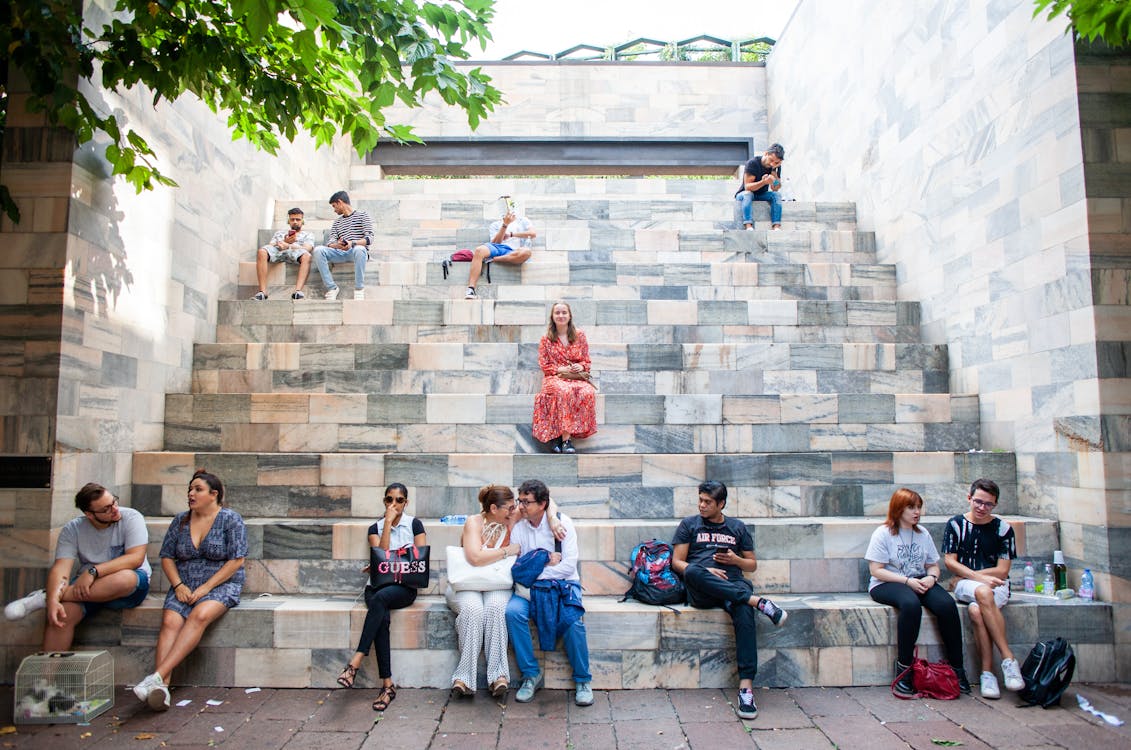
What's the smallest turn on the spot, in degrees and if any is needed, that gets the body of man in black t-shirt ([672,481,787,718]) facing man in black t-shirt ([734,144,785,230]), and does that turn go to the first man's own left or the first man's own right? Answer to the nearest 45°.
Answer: approximately 180°

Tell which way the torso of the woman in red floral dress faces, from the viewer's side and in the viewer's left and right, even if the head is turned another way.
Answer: facing the viewer

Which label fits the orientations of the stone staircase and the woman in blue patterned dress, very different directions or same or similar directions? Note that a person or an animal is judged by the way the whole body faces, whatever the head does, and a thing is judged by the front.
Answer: same or similar directions

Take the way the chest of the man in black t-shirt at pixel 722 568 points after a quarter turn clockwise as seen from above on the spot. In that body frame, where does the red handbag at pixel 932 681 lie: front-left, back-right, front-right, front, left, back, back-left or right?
back

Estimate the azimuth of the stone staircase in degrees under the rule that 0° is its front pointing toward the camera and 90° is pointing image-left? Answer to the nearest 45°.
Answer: approximately 0°

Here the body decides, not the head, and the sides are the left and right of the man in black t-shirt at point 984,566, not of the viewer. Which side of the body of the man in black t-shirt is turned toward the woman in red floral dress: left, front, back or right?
right

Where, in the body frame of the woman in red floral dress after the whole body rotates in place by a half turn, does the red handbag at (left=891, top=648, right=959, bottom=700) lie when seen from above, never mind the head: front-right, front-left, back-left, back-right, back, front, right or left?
back-right

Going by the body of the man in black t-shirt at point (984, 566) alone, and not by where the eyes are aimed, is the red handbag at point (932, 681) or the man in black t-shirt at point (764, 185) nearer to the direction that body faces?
the red handbag

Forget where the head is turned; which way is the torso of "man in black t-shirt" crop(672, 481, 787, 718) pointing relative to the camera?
toward the camera

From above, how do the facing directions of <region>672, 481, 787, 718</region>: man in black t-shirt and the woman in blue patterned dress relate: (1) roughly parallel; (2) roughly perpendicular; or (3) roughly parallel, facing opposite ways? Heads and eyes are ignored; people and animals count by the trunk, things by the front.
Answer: roughly parallel

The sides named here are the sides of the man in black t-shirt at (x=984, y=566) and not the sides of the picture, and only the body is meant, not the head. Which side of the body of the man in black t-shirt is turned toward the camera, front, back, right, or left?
front

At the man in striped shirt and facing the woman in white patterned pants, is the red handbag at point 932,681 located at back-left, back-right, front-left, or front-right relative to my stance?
front-left

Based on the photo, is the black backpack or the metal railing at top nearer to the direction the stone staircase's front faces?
the black backpack

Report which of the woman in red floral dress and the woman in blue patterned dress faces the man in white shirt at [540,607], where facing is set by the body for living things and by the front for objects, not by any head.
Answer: the woman in red floral dress

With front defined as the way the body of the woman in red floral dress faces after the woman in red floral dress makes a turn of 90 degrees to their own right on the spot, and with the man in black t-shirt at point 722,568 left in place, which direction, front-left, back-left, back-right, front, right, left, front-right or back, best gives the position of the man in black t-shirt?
back-left

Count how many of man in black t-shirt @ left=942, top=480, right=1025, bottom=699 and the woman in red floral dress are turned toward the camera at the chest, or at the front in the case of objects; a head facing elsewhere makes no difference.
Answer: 2

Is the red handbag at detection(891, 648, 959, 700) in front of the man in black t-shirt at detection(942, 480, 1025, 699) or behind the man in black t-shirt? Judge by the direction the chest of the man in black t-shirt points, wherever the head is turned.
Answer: in front

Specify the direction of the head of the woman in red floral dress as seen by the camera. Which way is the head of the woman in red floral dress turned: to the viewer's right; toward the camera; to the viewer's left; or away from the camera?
toward the camera
